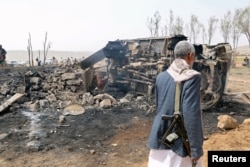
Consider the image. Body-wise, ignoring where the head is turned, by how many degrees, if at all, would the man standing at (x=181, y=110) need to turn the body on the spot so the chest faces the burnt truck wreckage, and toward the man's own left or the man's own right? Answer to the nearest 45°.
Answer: approximately 45° to the man's own left

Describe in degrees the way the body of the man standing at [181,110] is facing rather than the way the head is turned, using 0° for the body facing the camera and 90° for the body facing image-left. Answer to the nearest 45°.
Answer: approximately 225°
